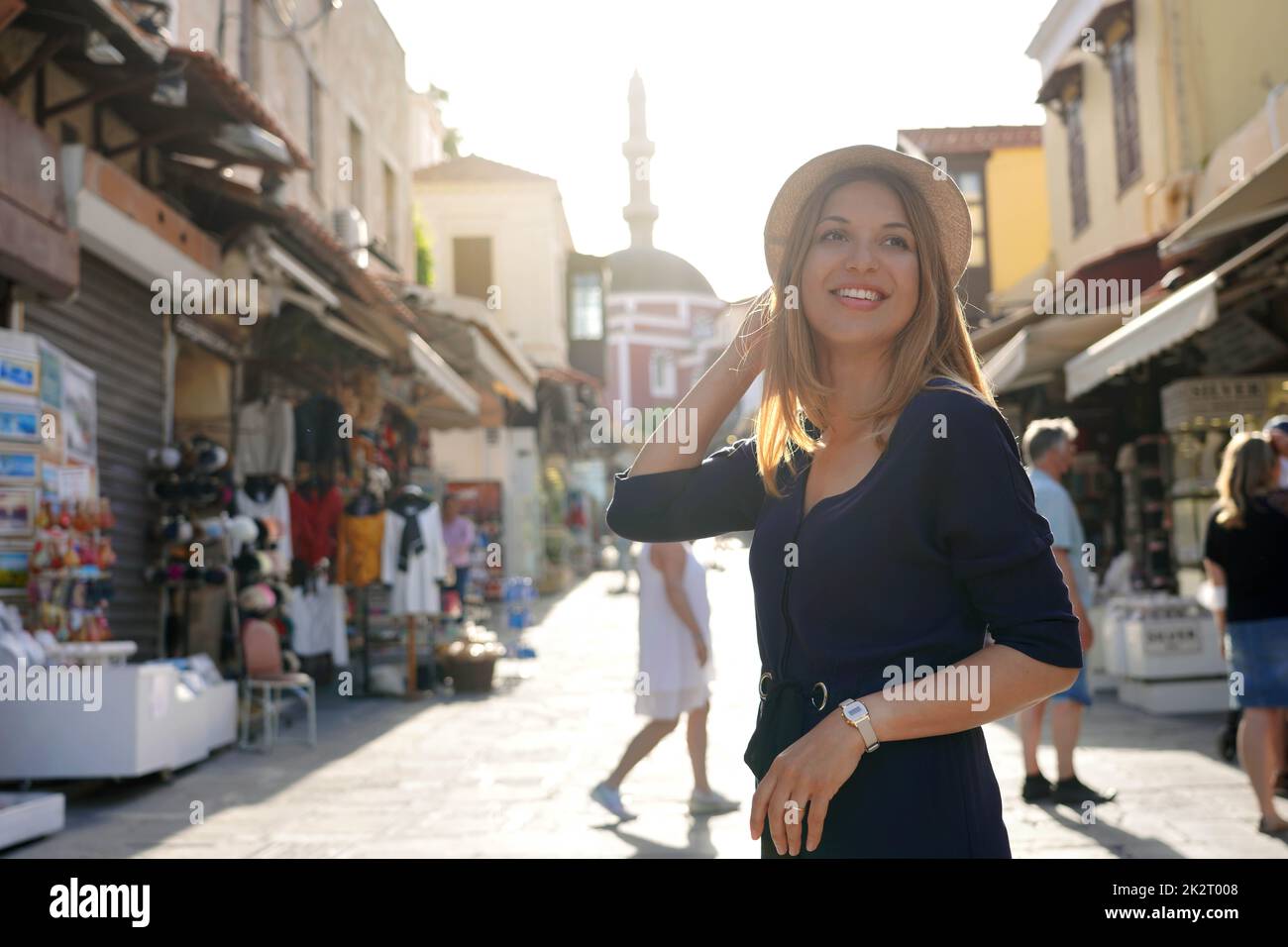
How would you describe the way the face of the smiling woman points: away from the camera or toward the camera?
toward the camera

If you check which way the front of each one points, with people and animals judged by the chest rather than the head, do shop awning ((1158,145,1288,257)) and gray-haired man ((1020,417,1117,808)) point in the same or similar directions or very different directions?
very different directions

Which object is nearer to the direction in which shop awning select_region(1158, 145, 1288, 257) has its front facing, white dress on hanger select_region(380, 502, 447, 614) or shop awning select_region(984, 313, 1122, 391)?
the white dress on hanger

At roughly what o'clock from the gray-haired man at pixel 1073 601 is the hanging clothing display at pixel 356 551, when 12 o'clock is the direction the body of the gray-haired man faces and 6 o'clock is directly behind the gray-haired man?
The hanging clothing display is roughly at 7 o'clock from the gray-haired man.

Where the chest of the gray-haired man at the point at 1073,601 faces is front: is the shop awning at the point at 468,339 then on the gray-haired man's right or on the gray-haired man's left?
on the gray-haired man's left

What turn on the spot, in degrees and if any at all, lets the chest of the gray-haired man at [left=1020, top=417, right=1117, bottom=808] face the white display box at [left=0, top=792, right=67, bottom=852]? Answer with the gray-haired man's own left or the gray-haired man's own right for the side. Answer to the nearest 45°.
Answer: approximately 135° to the gray-haired man's own right

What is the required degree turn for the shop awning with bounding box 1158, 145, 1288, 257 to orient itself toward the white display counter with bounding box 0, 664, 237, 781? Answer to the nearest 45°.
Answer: approximately 45° to its left

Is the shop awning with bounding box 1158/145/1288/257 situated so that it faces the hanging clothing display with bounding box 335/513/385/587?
yes

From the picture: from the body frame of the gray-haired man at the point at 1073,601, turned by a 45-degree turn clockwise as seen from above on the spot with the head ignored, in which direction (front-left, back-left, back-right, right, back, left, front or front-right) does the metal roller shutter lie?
back-right

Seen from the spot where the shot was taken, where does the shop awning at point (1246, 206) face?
facing to the left of the viewer

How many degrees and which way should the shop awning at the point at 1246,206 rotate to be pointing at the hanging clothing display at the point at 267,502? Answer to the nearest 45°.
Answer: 0° — it already faces it

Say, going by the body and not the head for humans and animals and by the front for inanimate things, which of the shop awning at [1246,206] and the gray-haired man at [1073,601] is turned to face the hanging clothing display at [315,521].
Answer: the shop awning

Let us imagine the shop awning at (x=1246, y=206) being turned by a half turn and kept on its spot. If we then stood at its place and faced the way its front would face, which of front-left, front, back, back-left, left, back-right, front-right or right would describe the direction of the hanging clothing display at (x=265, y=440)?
back

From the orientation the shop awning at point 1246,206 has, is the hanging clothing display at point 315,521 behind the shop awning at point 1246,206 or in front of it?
in front

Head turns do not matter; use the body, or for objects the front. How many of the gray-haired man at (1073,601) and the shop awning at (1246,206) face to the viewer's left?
1
